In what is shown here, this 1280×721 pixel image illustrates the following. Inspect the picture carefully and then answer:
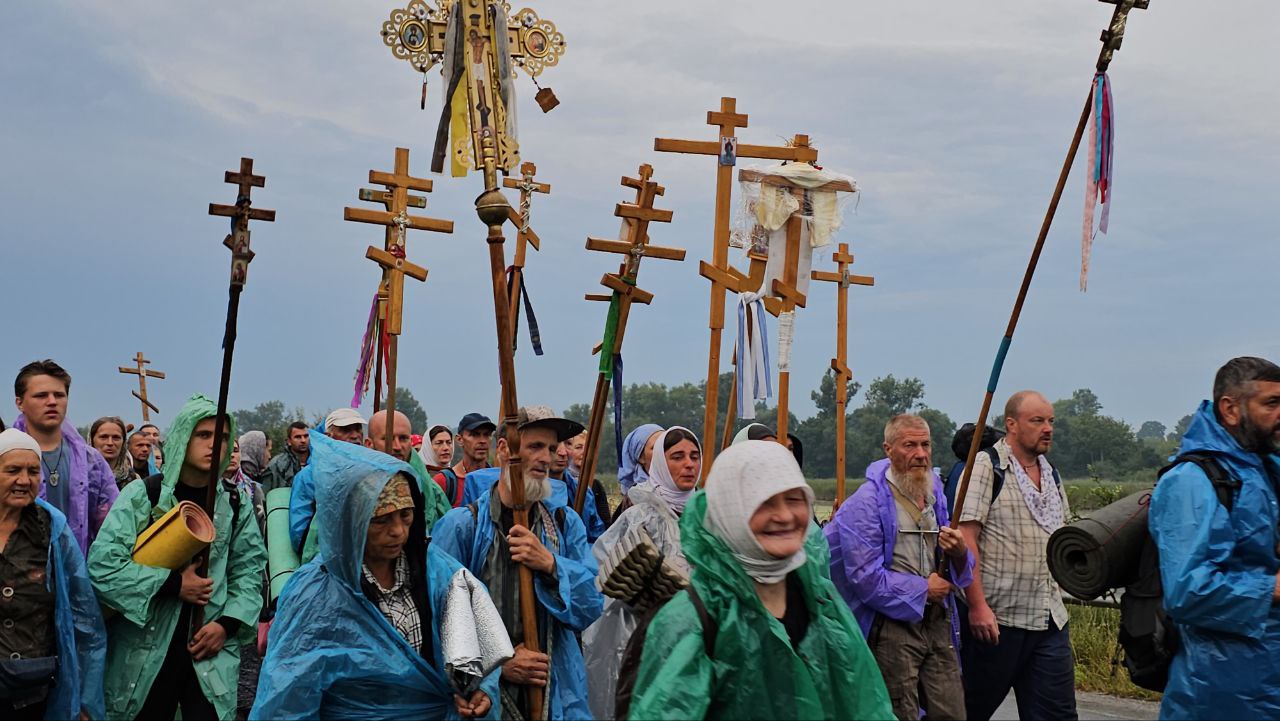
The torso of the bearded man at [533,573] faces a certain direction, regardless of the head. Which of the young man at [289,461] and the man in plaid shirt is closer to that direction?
the man in plaid shirt

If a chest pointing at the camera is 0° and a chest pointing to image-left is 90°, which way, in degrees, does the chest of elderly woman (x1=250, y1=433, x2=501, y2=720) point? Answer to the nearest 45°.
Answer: approximately 315°

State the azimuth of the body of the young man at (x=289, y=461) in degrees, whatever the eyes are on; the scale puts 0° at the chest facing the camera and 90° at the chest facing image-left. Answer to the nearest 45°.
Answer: approximately 315°

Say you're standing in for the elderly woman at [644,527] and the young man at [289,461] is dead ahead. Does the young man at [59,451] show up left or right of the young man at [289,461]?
left

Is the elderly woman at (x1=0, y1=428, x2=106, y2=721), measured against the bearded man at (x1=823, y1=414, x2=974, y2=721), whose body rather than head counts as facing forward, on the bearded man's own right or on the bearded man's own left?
on the bearded man's own right

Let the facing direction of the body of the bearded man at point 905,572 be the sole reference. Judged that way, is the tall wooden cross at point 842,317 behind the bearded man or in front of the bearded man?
behind

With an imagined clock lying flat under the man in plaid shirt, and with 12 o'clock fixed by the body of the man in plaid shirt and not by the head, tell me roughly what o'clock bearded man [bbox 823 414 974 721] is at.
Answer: The bearded man is roughly at 3 o'clock from the man in plaid shirt.

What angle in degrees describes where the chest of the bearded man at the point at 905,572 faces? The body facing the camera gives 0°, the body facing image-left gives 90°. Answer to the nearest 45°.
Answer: approximately 315°

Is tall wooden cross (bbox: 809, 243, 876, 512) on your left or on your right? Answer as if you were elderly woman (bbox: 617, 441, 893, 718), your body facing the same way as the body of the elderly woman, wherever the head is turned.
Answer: on your left

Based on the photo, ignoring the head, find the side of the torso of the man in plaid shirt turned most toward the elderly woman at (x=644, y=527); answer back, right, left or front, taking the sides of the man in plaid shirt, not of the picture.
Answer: right

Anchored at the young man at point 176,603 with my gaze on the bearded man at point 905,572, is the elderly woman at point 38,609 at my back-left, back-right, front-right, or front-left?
back-right

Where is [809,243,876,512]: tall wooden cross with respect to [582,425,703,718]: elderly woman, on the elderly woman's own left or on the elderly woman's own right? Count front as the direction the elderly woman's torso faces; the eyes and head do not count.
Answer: on the elderly woman's own left
